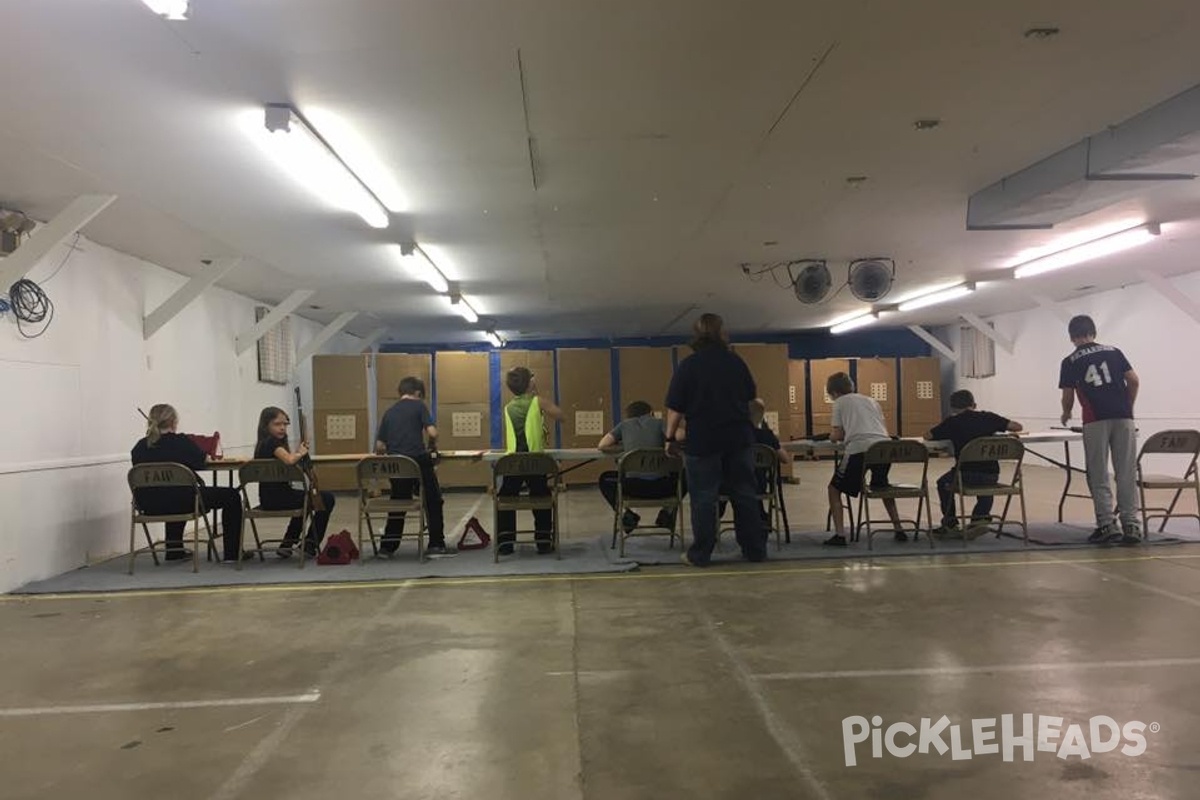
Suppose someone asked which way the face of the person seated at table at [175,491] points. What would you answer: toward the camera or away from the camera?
away from the camera

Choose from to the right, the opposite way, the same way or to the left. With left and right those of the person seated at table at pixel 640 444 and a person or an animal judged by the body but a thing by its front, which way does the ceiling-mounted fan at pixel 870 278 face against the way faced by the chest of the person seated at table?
the opposite way

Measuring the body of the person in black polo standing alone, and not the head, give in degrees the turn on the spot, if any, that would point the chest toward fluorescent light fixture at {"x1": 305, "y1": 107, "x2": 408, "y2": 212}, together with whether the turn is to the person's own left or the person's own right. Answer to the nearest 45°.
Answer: approximately 90° to the person's own left

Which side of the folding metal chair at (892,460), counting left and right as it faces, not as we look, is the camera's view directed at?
back

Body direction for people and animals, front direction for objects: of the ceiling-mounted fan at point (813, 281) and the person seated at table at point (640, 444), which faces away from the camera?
the person seated at table

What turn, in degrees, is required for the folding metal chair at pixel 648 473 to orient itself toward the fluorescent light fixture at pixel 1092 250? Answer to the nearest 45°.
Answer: approximately 45° to its right

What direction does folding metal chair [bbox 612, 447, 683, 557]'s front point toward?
away from the camera

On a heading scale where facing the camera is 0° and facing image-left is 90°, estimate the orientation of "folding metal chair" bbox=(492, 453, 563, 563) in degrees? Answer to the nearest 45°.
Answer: approximately 180°

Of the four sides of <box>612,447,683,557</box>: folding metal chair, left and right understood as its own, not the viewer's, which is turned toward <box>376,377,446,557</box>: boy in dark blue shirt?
left

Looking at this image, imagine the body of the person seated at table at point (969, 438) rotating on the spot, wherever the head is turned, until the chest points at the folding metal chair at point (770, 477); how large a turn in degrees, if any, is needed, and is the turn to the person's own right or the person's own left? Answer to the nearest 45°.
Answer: approximately 135° to the person's own left

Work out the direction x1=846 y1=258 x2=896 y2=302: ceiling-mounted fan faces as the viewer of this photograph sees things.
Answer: facing the viewer

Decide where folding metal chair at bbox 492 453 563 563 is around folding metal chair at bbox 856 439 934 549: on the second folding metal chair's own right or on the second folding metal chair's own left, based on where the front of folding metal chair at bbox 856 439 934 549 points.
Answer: on the second folding metal chair's own left

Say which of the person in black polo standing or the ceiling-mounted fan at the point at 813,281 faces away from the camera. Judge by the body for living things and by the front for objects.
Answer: the person in black polo standing

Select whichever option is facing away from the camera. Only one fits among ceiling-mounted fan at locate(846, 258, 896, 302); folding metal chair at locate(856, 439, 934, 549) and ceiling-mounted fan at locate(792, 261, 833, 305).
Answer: the folding metal chair

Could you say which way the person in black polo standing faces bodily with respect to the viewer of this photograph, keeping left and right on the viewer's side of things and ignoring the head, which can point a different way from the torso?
facing away from the viewer

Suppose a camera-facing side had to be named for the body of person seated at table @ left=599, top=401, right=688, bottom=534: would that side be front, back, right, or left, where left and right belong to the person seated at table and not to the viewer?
back
